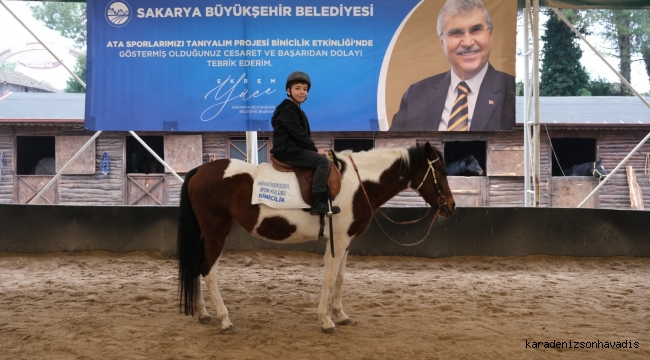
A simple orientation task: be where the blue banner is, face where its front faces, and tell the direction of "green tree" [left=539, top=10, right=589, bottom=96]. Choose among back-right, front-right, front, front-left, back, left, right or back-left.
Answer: back-left

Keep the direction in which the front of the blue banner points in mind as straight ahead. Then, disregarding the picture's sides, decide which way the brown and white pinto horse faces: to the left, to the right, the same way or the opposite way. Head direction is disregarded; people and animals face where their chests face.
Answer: to the left

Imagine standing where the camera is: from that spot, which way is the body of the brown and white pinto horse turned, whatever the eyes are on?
to the viewer's right

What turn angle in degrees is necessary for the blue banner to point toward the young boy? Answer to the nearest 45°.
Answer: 0° — it already faces them

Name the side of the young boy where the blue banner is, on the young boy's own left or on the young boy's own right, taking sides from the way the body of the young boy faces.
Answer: on the young boy's own left

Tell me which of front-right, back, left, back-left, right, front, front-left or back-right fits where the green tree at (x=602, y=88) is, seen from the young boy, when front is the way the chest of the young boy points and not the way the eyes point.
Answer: front-left

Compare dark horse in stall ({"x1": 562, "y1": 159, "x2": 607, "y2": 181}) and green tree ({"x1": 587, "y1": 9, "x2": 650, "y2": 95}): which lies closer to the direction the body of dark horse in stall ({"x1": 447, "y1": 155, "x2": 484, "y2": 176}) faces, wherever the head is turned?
the dark horse in stall

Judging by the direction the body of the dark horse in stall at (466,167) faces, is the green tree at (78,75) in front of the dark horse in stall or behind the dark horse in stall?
behind

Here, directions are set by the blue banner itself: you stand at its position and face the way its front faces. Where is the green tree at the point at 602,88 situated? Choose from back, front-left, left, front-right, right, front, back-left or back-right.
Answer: back-left

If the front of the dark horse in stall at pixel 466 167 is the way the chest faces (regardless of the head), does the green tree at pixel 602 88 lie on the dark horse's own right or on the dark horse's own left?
on the dark horse's own left
